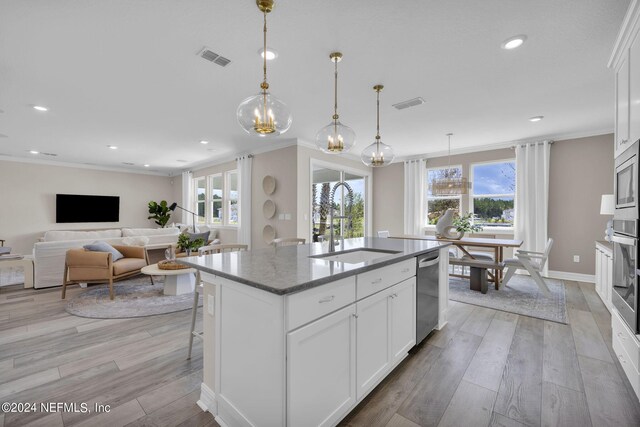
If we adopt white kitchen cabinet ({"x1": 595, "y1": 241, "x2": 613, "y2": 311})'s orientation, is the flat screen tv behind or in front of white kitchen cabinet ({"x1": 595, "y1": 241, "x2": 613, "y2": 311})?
in front

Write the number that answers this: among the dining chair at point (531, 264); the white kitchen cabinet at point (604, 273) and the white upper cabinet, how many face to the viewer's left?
3

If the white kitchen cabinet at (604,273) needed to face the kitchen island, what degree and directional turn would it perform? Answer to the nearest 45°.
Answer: approximately 90° to its left

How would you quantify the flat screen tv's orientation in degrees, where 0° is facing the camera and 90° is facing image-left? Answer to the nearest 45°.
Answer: approximately 0°

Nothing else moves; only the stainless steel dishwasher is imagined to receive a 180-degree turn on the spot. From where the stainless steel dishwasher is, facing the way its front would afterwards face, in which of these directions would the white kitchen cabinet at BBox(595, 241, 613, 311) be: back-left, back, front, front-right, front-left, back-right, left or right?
back-right

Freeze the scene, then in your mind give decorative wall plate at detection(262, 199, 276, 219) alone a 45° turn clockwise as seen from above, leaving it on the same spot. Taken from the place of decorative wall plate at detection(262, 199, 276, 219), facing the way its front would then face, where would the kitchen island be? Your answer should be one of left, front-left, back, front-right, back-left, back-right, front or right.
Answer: left

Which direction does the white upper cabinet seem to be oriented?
to the viewer's left

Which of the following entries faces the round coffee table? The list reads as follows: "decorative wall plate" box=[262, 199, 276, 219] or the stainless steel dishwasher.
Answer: the decorative wall plate

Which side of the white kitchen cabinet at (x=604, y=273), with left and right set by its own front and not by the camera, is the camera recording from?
left

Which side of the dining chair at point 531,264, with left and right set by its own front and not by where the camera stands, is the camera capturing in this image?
left

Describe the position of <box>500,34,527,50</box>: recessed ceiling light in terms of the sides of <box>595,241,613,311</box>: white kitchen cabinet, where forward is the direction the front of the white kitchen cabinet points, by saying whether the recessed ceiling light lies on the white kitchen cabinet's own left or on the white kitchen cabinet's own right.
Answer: on the white kitchen cabinet's own left
